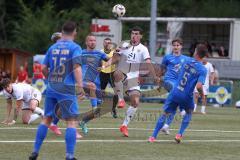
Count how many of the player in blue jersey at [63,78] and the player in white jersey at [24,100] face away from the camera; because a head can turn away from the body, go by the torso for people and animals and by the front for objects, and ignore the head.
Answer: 1

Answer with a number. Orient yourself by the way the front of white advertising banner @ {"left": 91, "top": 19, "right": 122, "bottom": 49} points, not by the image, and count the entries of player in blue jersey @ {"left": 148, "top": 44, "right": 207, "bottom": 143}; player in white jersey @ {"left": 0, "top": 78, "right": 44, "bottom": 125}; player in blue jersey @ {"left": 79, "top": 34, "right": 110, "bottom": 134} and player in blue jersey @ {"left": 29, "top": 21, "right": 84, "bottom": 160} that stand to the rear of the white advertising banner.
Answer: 0

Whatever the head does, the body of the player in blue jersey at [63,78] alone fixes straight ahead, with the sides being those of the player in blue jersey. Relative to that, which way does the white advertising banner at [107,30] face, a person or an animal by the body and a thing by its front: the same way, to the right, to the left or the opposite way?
the opposite way

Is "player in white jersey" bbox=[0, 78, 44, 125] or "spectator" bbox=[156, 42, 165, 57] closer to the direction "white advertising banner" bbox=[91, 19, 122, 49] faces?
the player in white jersey

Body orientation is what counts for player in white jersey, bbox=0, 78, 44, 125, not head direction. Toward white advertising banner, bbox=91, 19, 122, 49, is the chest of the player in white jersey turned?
no

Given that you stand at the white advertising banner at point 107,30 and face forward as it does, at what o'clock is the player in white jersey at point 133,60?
The player in white jersey is roughly at 12 o'clock from the white advertising banner.

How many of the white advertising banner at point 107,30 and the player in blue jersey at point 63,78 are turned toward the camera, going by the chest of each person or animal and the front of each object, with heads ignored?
1

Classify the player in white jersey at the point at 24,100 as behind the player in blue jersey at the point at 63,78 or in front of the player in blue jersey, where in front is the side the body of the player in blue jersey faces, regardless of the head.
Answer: in front

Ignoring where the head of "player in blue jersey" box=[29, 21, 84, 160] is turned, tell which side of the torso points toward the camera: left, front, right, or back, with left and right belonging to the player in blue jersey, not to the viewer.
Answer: back

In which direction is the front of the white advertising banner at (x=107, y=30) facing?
toward the camera

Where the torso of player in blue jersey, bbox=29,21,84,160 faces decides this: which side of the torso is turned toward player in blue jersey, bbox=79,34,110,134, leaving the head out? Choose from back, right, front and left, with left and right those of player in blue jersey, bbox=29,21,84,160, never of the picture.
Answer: front

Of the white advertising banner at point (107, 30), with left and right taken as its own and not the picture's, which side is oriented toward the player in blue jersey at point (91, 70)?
front

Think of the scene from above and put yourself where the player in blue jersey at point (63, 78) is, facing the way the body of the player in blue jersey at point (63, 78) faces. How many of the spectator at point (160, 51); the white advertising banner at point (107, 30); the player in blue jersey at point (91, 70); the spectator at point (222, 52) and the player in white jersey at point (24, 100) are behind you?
0
